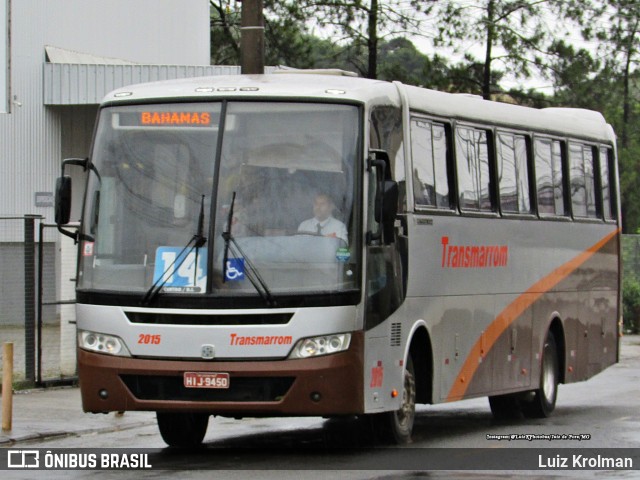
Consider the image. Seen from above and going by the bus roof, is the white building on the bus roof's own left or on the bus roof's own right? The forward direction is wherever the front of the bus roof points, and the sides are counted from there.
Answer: on the bus roof's own right

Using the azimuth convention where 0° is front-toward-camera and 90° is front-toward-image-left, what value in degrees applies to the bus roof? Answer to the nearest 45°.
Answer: approximately 45°

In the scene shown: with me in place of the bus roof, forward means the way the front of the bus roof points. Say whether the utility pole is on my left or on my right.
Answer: on my right

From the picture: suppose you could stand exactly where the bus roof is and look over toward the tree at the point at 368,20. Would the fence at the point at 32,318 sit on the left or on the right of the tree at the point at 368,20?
left

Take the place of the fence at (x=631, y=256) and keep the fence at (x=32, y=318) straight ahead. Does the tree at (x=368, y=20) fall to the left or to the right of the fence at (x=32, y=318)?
right

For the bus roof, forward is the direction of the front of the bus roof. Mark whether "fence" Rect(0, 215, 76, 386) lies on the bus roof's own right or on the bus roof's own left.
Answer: on the bus roof's own right
